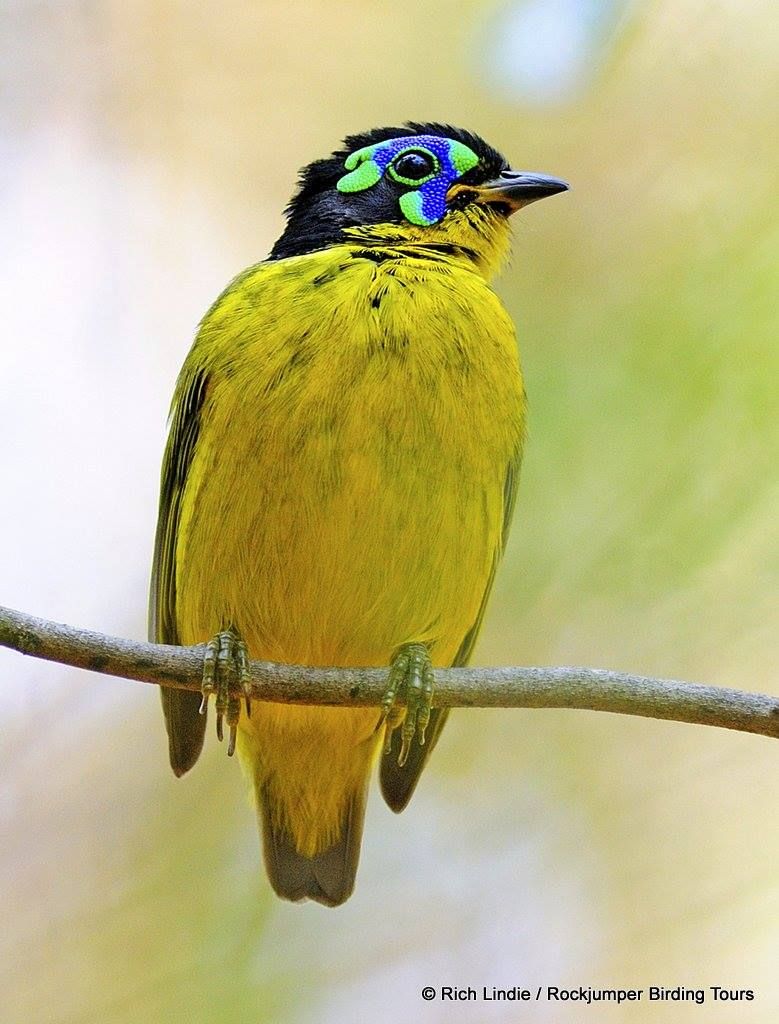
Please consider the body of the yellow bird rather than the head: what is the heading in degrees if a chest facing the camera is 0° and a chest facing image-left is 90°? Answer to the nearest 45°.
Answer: approximately 0°
